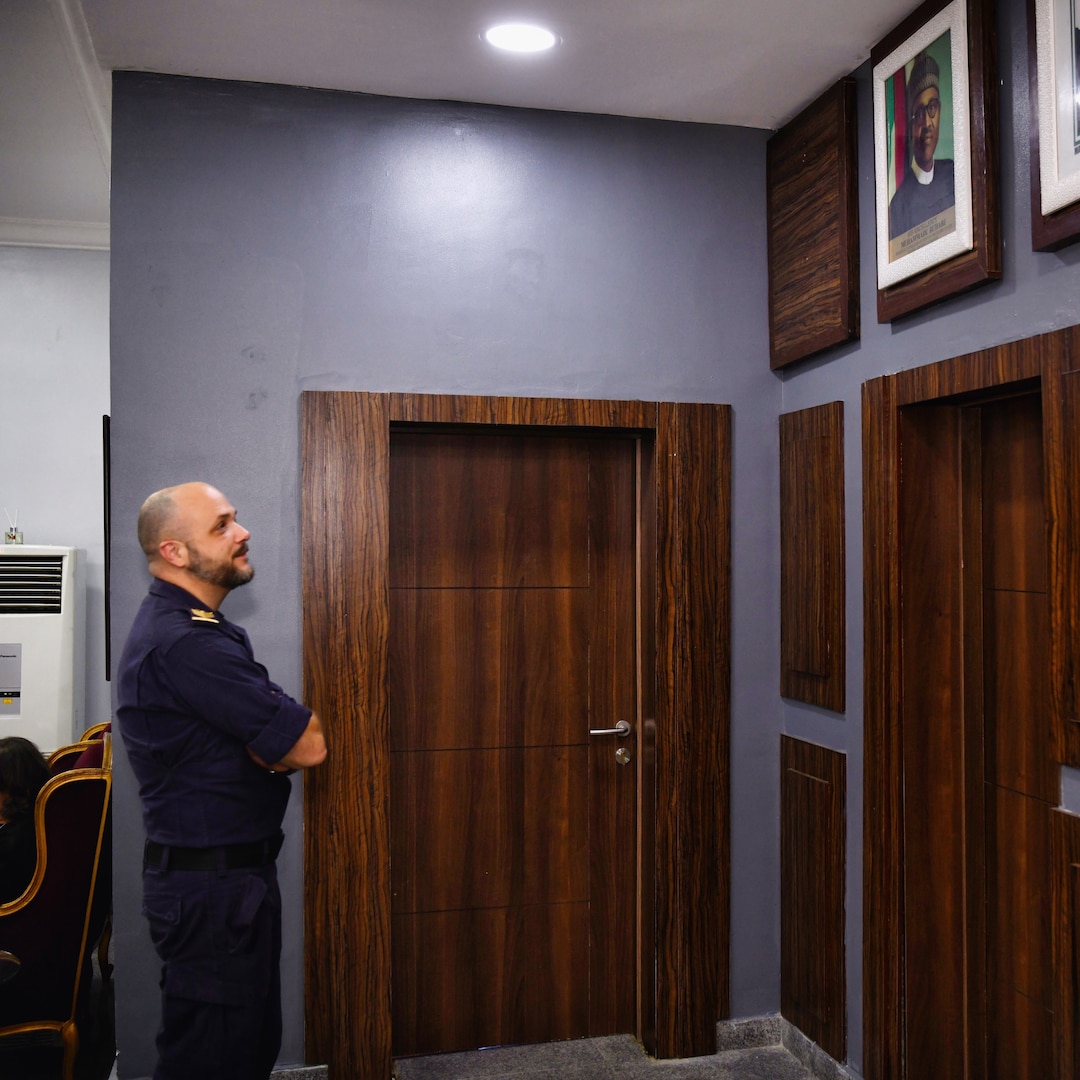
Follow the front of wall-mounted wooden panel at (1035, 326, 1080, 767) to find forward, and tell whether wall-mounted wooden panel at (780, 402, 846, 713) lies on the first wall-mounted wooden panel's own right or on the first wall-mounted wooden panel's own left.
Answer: on the first wall-mounted wooden panel's own right

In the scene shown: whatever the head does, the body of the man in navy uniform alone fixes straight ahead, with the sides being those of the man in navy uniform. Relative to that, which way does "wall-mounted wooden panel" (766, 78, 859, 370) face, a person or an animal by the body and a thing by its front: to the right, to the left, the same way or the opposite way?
the opposite way

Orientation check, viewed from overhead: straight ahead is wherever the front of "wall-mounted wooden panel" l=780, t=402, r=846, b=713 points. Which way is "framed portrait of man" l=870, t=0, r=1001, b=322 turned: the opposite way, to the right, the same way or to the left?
the same way

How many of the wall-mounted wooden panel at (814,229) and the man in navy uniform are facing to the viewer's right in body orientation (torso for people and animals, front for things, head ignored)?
1

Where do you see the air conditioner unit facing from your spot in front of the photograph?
facing the viewer

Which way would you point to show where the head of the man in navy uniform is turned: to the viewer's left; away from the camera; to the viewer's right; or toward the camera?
to the viewer's right

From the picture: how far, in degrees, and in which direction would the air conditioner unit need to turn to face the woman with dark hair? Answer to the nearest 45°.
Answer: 0° — it already faces them

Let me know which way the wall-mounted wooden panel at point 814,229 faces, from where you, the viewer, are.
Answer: facing the viewer and to the left of the viewer

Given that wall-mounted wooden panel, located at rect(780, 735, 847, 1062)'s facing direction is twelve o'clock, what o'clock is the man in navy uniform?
The man in navy uniform is roughly at 12 o'clock from the wall-mounted wooden panel.

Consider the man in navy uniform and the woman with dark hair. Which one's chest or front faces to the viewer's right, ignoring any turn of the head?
the man in navy uniform
